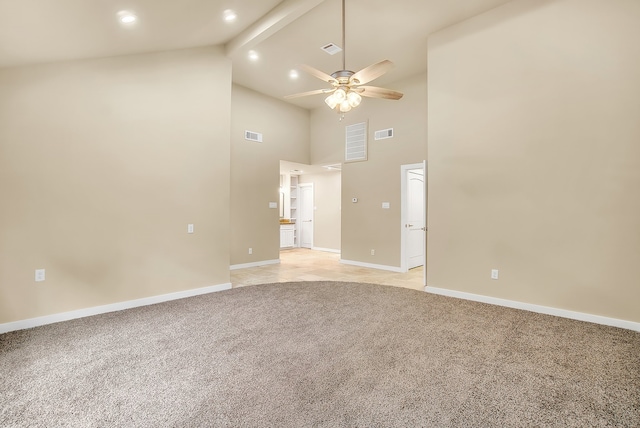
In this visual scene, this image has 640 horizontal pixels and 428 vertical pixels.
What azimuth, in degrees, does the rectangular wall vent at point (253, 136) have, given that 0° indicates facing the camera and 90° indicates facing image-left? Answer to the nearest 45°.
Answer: approximately 315°

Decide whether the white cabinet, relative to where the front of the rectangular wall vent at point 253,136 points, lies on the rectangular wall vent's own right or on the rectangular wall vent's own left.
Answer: on the rectangular wall vent's own left

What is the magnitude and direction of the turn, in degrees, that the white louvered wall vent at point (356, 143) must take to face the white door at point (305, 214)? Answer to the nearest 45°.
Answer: approximately 90° to its right

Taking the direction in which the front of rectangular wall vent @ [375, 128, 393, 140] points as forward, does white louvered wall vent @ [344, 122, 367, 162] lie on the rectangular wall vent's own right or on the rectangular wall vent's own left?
on the rectangular wall vent's own right

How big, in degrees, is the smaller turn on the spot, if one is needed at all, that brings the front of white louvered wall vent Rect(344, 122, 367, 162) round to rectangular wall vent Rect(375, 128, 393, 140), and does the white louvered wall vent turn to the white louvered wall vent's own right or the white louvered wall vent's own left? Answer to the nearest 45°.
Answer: approximately 90° to the white louvered wall vent's own left

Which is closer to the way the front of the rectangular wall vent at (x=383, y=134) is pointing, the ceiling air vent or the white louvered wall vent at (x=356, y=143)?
the ceiling air vent

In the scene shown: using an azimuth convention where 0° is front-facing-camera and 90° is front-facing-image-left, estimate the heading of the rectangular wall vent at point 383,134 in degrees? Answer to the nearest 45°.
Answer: approximately 45°

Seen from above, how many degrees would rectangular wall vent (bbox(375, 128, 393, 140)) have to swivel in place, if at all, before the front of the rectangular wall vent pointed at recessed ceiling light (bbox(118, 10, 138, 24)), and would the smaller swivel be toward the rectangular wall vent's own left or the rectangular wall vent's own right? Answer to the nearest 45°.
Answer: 0° — it already faces it

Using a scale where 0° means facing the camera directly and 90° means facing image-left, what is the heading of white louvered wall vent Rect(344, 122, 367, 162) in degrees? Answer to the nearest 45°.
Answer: approximately 45°
